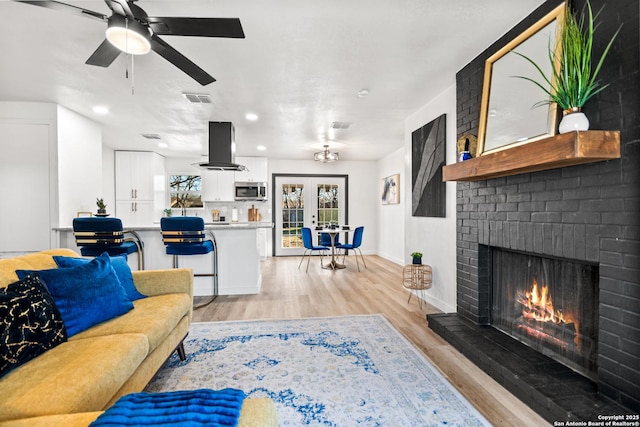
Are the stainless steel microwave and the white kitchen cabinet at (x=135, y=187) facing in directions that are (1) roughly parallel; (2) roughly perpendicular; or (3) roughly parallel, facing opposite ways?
roughly parallel

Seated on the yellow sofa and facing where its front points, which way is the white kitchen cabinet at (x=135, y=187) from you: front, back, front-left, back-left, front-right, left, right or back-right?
back-left

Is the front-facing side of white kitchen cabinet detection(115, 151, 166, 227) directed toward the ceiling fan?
yes

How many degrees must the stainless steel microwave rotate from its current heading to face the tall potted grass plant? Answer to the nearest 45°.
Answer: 0° — it already faces it

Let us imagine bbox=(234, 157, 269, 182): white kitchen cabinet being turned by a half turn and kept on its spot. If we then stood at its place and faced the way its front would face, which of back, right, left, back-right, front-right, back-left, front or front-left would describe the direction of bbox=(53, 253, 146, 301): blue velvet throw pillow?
back

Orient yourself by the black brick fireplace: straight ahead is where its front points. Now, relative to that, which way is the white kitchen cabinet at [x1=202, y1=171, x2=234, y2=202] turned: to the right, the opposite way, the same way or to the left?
to the left

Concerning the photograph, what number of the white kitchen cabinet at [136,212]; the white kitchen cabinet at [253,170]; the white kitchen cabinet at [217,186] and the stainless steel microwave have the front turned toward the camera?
4

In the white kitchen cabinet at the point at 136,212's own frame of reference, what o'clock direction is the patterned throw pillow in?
The patterned throw pillow is roughly at 12 o'clock from the white kitchen cabinet.

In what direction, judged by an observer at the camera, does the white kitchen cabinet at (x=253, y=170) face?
facing the viewer

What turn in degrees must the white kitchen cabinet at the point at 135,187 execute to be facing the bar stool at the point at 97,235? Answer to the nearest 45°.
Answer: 0° — it already faces it

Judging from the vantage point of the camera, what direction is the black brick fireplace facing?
facing the viewer and to the left of the viewer

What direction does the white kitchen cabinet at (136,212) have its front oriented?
toward the camera

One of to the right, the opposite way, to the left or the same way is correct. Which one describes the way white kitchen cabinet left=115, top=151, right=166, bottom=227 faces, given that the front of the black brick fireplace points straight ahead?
to the left

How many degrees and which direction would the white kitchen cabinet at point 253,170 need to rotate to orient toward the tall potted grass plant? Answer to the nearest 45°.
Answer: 0° — it already faces it

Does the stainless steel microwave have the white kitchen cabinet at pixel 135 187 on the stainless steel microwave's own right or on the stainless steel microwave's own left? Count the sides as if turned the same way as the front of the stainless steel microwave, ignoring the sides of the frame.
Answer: on the stainless steel microwave's own right

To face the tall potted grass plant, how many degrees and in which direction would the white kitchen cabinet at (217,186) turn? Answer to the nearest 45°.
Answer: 0° — it already faces it

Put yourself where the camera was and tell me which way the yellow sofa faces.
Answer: facing the viewer and to the right of the viewer

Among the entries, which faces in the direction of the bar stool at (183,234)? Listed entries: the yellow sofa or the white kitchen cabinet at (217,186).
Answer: the white kitchen cabinet

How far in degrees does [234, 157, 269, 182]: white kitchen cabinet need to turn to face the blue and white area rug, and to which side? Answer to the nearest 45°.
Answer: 0° — it already faces it
